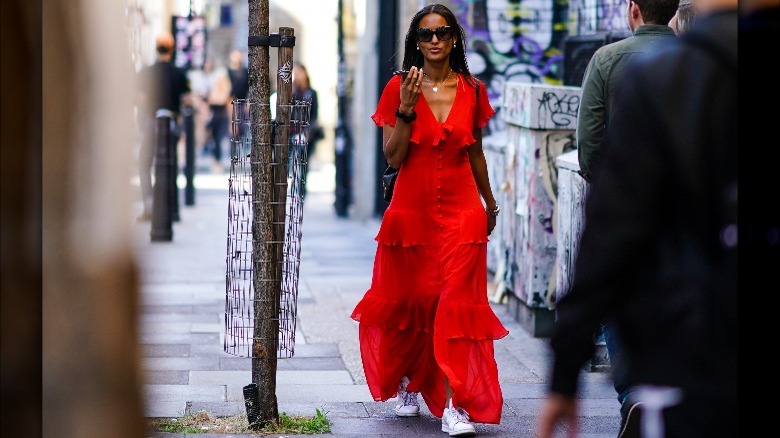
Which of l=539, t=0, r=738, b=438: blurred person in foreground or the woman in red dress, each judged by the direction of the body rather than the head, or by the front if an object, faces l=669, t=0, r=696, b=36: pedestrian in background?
the blurred person in foreground

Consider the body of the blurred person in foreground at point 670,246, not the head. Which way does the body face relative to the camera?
away from the camera

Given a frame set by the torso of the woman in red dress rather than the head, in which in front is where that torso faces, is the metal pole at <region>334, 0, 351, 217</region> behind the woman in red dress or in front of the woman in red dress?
behind

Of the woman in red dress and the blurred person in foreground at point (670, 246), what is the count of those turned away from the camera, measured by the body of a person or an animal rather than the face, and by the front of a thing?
1

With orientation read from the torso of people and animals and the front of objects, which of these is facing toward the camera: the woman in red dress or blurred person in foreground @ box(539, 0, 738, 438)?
the woman in red dress

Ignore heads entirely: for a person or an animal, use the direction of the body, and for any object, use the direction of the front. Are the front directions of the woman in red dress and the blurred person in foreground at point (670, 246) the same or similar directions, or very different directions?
very different directions

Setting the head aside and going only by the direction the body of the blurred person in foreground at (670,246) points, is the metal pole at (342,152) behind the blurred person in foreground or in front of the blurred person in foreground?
in front

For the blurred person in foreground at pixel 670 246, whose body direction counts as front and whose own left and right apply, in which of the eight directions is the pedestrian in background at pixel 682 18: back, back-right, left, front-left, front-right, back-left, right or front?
front

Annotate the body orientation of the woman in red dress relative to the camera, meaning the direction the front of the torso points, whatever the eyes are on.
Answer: toward the camera
